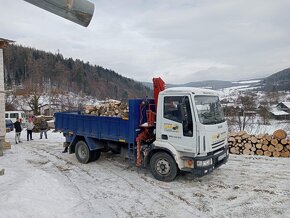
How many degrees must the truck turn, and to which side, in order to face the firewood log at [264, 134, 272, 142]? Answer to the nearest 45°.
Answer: approximately 90° to its left

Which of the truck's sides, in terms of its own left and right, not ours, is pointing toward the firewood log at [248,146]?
left

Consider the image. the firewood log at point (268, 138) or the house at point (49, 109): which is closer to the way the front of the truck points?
the firewood log

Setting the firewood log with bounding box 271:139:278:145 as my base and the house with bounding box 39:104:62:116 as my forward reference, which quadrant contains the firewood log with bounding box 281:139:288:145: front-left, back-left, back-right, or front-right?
back-right

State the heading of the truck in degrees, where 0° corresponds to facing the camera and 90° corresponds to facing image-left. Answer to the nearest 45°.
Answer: approximately 315°

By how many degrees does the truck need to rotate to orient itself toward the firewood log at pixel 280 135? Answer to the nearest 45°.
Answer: approximately 90° to its left

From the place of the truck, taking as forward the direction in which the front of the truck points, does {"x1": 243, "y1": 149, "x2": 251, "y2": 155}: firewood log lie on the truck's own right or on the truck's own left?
on the truck's own left

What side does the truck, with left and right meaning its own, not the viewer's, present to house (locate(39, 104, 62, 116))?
back

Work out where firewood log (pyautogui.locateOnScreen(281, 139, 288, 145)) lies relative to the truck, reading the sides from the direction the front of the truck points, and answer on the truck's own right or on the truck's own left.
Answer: on the truck's own left

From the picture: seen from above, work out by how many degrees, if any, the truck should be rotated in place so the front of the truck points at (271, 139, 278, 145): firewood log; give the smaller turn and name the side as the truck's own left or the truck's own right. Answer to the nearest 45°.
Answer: approximately 90° to the truck's own left
